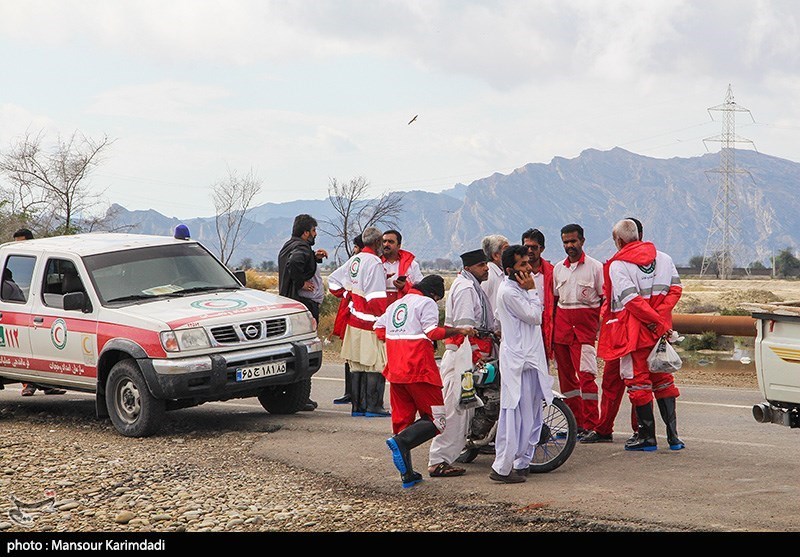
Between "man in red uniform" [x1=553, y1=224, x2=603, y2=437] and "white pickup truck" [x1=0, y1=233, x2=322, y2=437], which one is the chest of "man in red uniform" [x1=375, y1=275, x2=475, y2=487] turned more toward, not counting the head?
the man in red uniform

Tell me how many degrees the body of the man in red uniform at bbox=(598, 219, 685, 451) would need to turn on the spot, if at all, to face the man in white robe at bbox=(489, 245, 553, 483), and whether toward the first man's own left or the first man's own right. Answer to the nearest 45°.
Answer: approximately 90° to the first man's own left

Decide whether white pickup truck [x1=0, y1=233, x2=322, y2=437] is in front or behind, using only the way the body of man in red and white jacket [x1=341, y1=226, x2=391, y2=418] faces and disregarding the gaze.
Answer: behind

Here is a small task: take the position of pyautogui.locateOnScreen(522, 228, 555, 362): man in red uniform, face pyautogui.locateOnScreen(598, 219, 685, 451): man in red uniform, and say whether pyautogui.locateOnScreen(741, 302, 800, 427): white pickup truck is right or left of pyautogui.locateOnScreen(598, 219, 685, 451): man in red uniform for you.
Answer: right

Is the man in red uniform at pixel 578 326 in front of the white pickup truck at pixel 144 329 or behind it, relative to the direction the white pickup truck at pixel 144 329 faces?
in front

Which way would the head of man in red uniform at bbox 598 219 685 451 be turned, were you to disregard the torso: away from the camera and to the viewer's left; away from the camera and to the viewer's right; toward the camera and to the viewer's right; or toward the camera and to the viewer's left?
away from the camera and to the viewer's left

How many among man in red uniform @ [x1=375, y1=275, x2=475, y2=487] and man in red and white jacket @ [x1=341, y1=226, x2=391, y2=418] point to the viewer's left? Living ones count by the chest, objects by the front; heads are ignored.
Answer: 0

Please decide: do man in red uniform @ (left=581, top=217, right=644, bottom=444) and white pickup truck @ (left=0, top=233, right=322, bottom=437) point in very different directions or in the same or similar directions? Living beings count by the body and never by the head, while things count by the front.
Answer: very different directions

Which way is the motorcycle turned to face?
to the viewer's right

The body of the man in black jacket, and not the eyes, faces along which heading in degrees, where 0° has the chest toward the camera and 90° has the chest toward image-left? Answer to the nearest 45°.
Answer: approximately 270°

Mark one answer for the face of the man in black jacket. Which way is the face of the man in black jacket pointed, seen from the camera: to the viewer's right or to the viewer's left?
to the viewer's right

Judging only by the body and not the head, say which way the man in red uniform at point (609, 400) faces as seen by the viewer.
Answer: to the viewer's left
